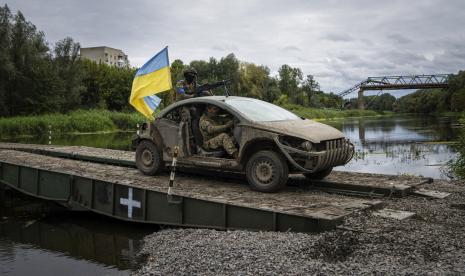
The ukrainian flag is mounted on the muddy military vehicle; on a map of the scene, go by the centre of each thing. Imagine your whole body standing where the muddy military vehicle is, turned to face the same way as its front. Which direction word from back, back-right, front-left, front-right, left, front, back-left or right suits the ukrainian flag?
back

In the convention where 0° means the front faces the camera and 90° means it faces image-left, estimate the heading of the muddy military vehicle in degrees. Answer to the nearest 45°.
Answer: approximately 315°

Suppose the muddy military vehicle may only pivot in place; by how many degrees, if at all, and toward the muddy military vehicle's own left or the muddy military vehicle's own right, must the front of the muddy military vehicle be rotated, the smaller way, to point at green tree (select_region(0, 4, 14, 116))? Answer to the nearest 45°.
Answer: approximately 180°
